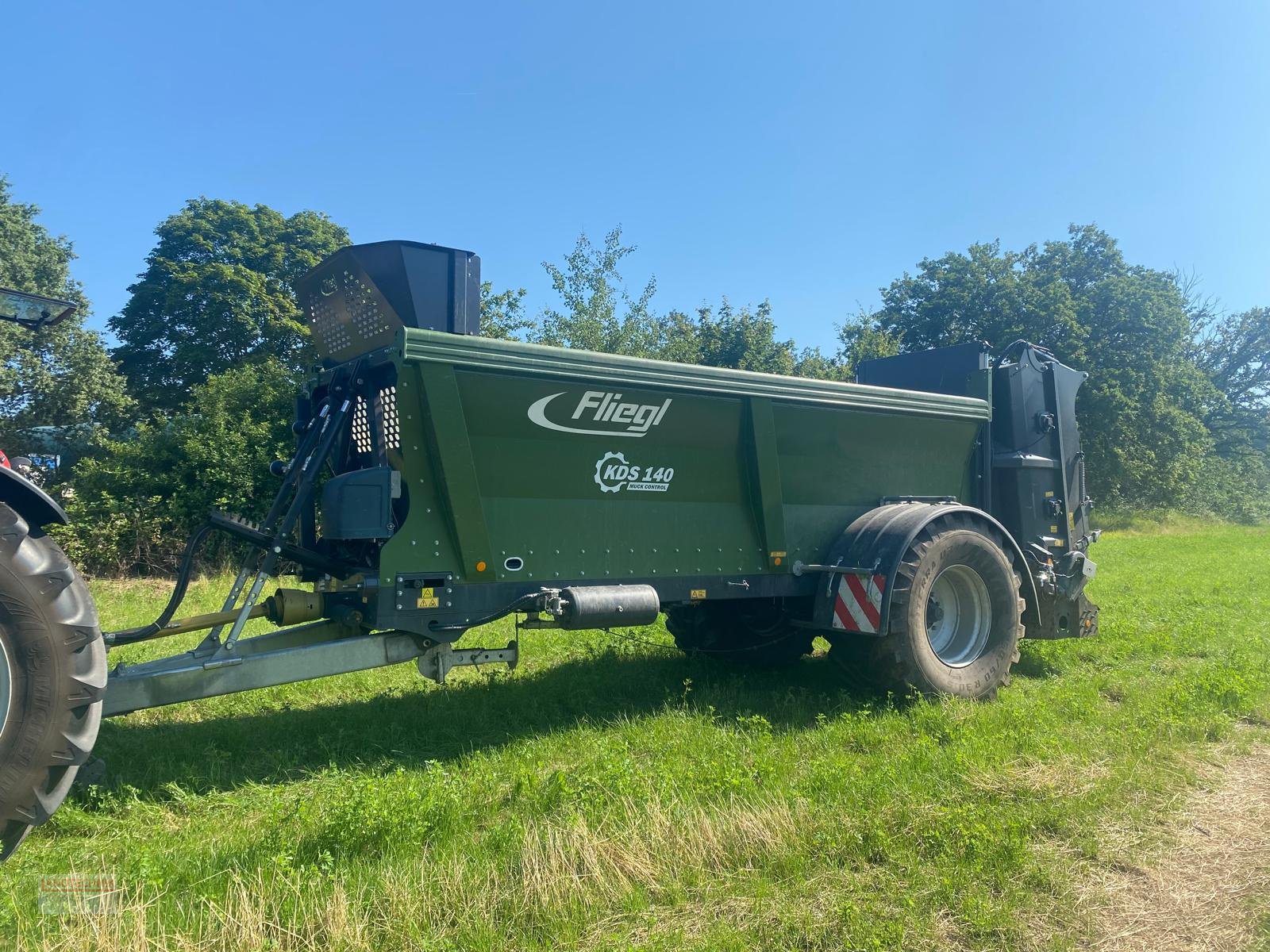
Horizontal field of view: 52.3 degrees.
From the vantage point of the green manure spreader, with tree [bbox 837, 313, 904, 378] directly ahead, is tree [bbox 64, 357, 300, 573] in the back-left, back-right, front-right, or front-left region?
front-left

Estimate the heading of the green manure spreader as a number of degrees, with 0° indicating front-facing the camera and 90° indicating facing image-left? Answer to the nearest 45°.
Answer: approximately 45°

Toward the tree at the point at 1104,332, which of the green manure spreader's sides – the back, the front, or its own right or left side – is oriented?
back

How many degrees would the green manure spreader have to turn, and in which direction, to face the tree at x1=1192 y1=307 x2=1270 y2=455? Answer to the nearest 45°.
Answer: approximately 180°

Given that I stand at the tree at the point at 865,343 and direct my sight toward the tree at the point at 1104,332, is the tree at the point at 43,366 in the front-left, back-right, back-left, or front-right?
back-right
